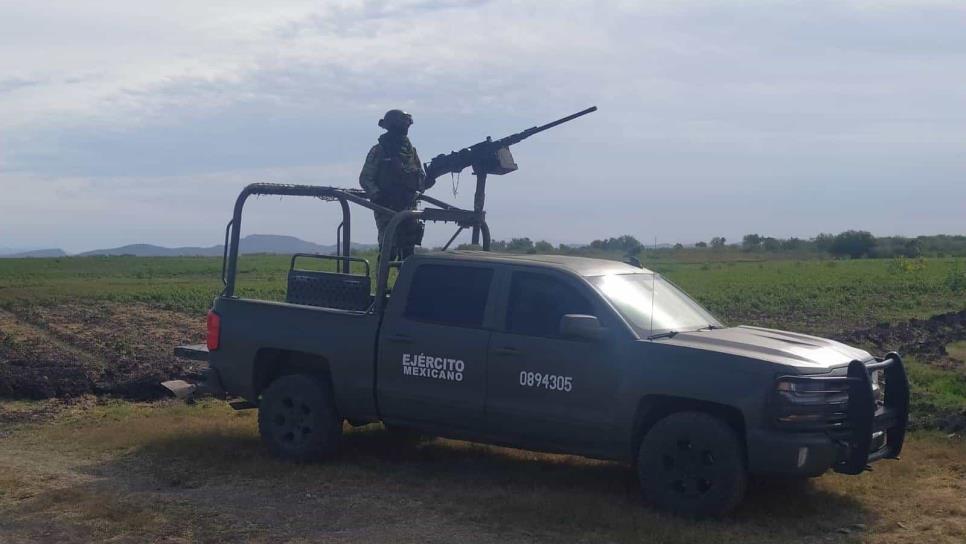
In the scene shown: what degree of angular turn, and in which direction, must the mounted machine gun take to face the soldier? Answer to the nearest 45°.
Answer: approximately 135° to its right

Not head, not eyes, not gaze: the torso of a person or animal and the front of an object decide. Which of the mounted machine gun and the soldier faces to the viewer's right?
the mounted machine gun

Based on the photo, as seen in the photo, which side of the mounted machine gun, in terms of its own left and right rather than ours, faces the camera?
right
